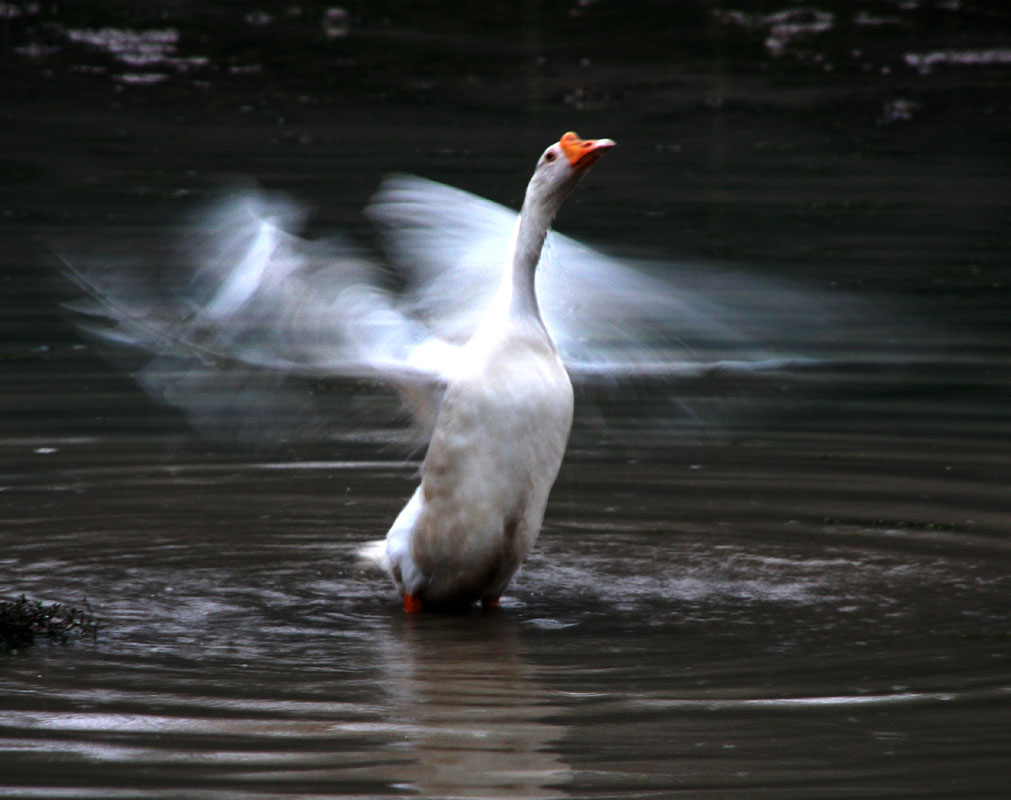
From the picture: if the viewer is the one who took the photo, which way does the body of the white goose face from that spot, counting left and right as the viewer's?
facing the viewer and to the right of the viewer
